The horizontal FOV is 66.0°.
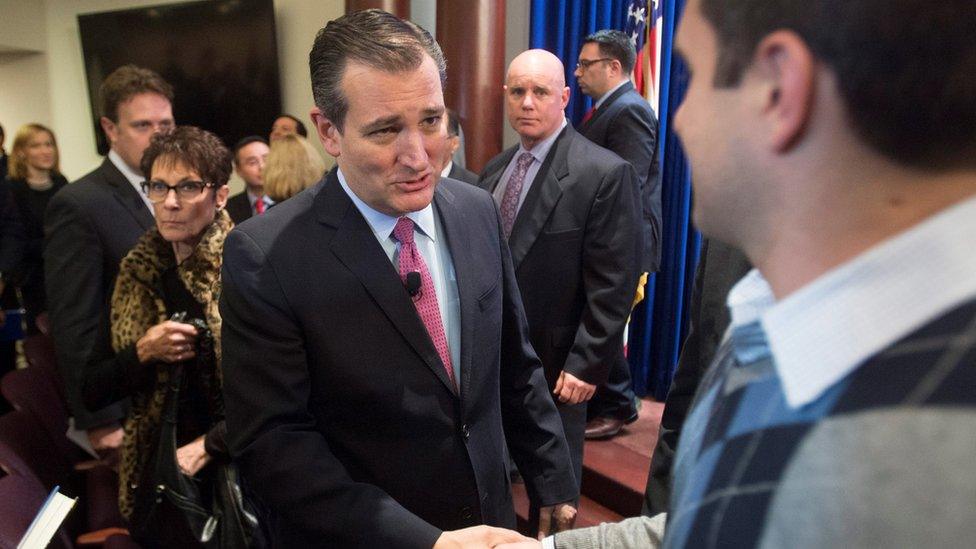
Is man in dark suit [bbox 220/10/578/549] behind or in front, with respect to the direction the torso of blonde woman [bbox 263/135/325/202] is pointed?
behind

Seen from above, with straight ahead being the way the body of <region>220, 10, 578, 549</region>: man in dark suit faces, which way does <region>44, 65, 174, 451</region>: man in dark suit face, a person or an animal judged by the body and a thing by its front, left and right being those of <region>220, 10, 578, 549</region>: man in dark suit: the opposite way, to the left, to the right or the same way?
the same way

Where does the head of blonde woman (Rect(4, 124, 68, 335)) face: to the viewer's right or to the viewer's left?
to the viewer's right

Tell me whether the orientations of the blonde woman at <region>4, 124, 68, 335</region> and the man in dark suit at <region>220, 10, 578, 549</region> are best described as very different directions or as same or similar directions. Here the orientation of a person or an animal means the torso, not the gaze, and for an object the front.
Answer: same or similar directions

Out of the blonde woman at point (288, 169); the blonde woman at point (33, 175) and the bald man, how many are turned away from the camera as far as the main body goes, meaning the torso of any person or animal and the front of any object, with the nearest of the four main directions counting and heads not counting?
1

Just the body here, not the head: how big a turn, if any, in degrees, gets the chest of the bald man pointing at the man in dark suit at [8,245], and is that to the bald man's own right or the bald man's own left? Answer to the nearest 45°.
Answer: approximately 45° to the bald man's own right

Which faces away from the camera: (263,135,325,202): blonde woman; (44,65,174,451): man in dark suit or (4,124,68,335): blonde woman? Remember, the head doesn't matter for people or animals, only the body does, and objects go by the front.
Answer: (263,135,325,202): blonde woman

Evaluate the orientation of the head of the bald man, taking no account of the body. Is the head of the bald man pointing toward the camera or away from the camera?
toward the camera

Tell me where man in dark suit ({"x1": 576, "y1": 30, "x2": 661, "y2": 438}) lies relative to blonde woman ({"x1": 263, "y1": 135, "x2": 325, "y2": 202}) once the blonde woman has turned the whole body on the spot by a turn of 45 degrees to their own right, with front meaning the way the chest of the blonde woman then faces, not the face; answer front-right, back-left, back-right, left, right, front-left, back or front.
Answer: front-right

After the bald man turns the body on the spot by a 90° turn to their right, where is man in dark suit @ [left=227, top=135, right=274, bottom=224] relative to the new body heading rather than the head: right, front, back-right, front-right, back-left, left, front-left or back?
front

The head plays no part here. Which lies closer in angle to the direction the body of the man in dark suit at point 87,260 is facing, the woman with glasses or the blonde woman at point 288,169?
the woman with glasses

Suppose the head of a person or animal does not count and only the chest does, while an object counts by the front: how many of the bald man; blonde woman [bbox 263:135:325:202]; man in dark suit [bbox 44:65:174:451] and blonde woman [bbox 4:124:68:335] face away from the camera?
1

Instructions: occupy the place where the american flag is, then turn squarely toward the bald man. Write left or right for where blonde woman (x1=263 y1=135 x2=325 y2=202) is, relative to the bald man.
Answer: right

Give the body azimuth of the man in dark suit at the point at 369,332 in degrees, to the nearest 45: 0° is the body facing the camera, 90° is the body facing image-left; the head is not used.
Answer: approximately 315°

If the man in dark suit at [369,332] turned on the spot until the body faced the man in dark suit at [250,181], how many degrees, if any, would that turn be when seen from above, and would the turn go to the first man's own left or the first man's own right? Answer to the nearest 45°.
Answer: approximately 135° to the first man's own left

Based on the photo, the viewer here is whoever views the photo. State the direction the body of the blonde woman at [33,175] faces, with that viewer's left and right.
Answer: facing the viewer and to the right of the viewer

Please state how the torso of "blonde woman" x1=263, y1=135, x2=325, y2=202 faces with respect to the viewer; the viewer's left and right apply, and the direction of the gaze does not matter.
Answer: facing away from the viewer

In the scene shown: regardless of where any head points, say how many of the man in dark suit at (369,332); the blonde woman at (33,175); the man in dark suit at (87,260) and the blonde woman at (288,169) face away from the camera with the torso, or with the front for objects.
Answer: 1
